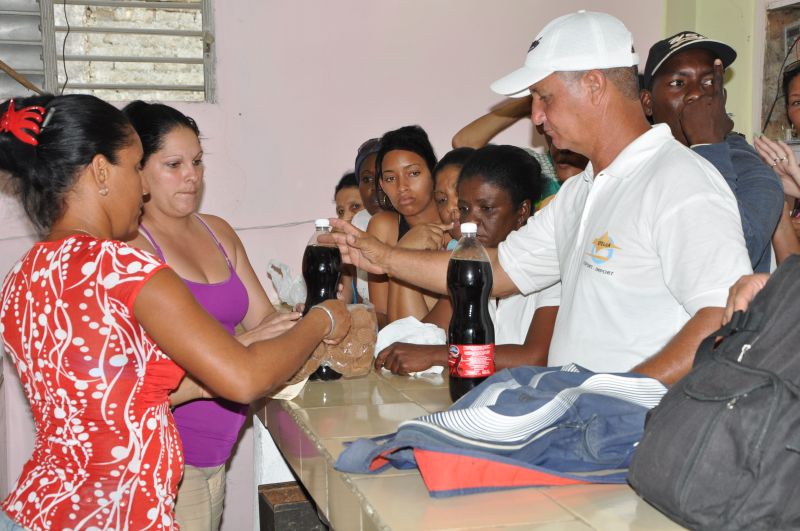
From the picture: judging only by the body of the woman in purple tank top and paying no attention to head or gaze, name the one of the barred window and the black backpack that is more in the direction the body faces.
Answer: the black backpack

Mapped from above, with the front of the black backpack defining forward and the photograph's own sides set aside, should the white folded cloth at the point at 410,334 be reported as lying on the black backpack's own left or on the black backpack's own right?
on the black backpack's own right

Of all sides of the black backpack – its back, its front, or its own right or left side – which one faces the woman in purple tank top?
right

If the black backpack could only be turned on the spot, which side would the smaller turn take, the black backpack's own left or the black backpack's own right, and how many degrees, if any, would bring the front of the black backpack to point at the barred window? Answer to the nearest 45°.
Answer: approximately 90° to the black backpack's own right

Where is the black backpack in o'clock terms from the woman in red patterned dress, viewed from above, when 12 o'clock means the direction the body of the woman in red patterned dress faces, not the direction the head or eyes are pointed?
The black backpack is roughly at 3 o'clock from the woman in red patterned dress.

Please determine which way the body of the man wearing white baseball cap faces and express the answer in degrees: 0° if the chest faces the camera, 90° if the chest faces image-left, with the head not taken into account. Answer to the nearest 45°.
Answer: approximately 45°

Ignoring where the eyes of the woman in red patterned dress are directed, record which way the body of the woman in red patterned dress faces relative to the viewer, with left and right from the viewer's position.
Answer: facing away from the viewer and to the right of the viewer

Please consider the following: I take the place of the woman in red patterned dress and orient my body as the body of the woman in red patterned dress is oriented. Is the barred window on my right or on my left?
on my left

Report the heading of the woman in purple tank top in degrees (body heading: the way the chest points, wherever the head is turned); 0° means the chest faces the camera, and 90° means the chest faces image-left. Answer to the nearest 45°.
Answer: approximately 315°

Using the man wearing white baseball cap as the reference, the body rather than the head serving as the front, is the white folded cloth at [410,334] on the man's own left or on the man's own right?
on the man's own right
